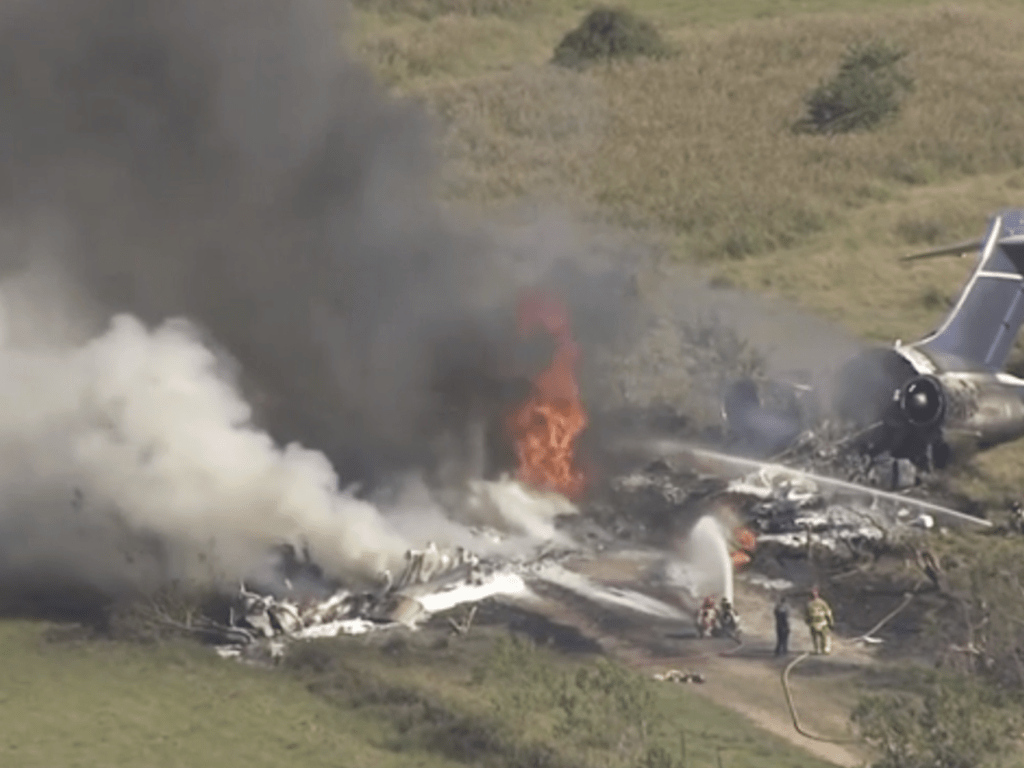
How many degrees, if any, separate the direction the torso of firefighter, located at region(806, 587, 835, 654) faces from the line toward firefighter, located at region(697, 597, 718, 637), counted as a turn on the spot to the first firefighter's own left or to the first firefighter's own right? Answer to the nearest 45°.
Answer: approximately 45° to the first firefighter's own left

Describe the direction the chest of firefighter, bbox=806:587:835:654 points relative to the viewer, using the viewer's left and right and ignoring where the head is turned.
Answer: facing away from the viewer and to the left of the viewer

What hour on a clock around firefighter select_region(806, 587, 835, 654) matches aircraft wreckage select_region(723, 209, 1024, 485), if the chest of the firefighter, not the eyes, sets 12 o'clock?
The aircraft wreckage is roughly at 2 o'clock from the firefighter.

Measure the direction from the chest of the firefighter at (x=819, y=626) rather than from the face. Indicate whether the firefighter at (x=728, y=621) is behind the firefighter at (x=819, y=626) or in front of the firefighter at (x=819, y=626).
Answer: in front

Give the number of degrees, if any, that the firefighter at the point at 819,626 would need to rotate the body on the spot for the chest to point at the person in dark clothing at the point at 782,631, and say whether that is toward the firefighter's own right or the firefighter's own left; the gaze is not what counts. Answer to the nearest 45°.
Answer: approximately 45° to the firefighter's own left

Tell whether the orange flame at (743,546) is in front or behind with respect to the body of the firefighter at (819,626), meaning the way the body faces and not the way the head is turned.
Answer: in front

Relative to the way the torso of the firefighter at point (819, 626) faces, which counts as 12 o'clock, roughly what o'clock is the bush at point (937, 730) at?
The bush is roughly at 5 o'clock from the firefighter.
